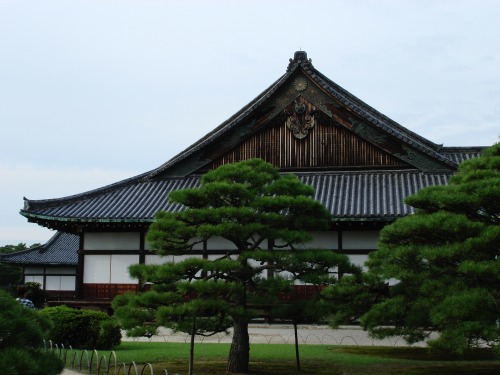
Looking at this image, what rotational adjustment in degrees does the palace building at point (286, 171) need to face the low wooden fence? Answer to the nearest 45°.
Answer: approximately 45° to its right

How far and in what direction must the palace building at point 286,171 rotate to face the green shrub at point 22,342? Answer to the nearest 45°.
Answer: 0° — it already faces it

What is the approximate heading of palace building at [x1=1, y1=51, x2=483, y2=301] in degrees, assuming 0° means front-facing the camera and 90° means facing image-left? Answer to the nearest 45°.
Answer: approximately 0°

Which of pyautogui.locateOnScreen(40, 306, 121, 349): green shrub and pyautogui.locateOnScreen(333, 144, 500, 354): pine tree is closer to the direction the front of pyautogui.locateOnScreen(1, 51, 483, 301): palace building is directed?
the pine tree

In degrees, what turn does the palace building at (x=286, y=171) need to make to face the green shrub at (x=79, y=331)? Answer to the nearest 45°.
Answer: approximately 45° to its right

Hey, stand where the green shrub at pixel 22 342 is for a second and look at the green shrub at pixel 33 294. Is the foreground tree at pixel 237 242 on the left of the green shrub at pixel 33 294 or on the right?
right

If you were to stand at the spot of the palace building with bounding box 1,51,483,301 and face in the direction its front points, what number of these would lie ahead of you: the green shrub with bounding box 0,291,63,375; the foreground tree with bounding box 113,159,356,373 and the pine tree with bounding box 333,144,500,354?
3

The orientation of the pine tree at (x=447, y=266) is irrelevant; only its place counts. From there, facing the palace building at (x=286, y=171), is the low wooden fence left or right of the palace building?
left

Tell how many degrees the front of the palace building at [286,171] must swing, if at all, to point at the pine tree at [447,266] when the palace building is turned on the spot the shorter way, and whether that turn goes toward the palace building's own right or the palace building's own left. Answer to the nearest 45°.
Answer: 0° — it already faces it

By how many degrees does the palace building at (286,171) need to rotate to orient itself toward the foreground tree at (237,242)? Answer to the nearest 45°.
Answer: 0° — it already faces it

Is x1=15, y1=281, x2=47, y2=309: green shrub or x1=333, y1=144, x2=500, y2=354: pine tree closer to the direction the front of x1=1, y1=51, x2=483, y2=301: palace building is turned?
the pine tree
